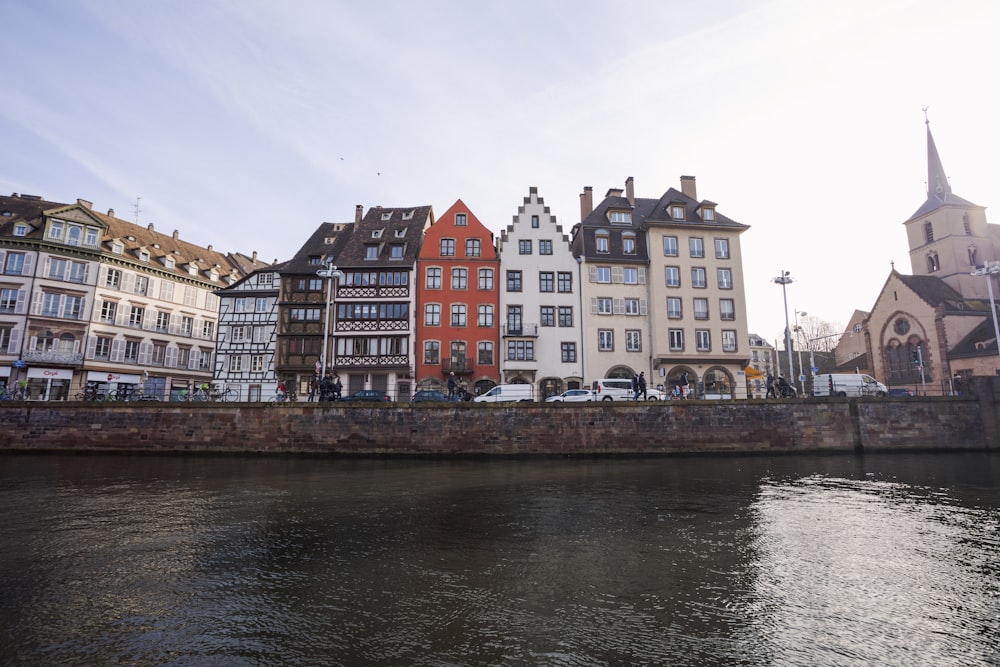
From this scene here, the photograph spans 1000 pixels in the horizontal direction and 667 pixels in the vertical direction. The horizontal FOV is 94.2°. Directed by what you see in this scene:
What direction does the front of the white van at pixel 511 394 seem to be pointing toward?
to the viewer's left

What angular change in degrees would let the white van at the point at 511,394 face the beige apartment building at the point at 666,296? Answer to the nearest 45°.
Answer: approximately 135° to its right

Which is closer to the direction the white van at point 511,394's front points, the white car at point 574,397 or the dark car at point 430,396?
the dark car

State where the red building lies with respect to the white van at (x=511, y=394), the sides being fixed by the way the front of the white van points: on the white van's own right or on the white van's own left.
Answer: on the white van's own right

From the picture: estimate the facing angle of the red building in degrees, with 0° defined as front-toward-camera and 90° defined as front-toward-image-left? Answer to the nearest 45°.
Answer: approximately 0°

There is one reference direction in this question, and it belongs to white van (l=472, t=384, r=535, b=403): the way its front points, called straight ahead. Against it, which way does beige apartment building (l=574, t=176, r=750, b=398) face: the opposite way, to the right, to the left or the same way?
to the left

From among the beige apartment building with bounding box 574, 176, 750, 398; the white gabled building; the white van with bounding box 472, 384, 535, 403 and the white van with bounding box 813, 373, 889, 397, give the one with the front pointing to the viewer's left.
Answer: the white van with bounding box 472, 384, 535, 403

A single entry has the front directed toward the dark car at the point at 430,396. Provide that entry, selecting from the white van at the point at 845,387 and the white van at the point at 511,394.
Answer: the white van at the point at 511,394

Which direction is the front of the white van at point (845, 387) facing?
to the viewer's right
